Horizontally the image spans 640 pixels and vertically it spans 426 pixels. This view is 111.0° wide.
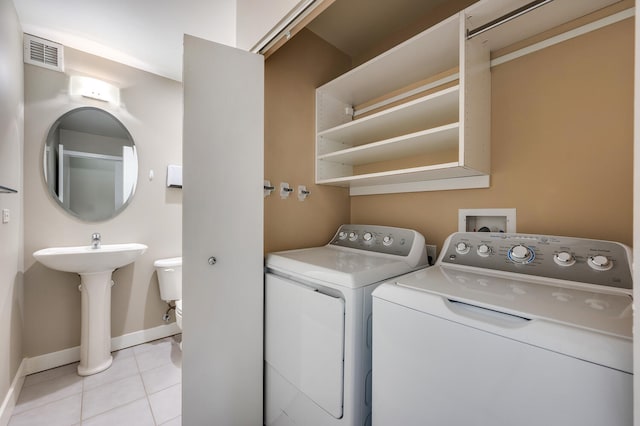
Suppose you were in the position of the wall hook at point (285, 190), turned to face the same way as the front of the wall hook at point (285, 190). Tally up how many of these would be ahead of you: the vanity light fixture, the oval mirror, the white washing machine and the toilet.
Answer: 1

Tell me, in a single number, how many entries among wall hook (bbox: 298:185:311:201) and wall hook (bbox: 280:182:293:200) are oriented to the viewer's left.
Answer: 0

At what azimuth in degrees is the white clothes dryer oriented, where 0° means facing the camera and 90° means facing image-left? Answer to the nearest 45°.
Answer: approximately 45°

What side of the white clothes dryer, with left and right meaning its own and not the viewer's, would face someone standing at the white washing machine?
left

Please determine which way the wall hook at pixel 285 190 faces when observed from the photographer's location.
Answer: facing the viewer and to the right of the viewer
